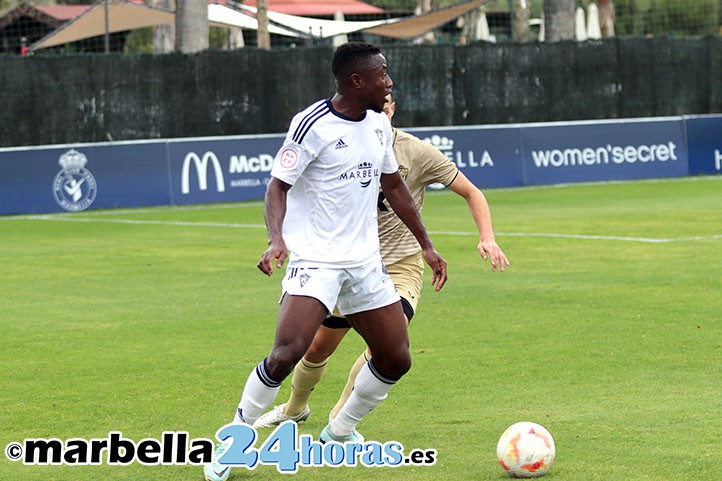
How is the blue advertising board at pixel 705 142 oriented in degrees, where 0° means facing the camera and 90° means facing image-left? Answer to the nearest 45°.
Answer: approximately 0°

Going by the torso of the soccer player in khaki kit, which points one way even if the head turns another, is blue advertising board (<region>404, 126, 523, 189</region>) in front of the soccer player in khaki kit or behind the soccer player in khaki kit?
behind

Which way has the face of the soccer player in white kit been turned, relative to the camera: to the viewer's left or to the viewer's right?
to the viewer's right

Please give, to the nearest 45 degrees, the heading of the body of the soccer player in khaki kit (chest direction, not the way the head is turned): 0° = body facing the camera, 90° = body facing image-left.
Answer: approximately 45°

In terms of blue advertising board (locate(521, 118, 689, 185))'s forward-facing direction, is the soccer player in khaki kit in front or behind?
in front

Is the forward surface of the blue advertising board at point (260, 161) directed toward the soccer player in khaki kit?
yes

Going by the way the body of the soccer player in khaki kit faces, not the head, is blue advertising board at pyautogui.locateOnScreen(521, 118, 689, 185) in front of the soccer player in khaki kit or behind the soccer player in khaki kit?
behind

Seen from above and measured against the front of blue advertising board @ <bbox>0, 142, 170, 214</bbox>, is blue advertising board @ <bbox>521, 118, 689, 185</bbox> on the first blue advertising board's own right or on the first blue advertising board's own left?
on the first blue advertising board's own left

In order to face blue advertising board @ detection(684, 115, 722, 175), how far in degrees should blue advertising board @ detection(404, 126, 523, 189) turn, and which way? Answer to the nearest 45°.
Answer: approximately 135° to its left
